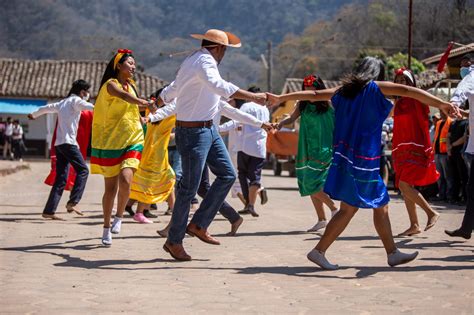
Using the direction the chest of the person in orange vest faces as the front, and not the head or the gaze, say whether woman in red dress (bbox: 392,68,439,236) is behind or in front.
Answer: in front

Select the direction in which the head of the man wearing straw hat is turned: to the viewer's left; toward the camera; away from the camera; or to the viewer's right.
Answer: to the viewer's right

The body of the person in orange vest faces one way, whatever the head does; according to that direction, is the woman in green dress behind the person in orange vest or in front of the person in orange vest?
in front

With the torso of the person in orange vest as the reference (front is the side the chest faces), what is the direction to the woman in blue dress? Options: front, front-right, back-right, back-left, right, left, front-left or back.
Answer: front-left

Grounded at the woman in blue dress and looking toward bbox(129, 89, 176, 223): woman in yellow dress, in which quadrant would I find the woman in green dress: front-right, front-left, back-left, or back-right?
front-right

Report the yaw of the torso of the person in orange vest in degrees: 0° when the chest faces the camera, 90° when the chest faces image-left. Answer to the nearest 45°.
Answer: approximately 45°
